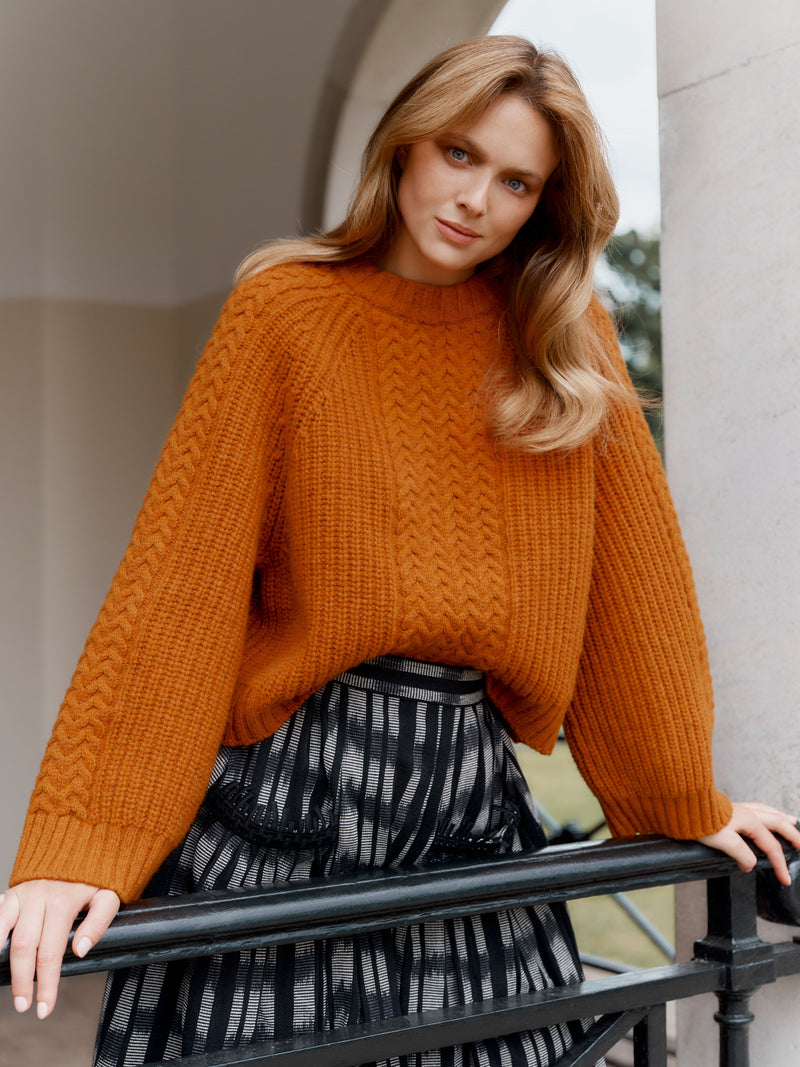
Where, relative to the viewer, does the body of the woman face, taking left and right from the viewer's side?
facing the viewer

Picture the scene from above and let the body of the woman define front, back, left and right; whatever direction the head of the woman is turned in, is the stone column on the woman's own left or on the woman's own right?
on the woman's own left
